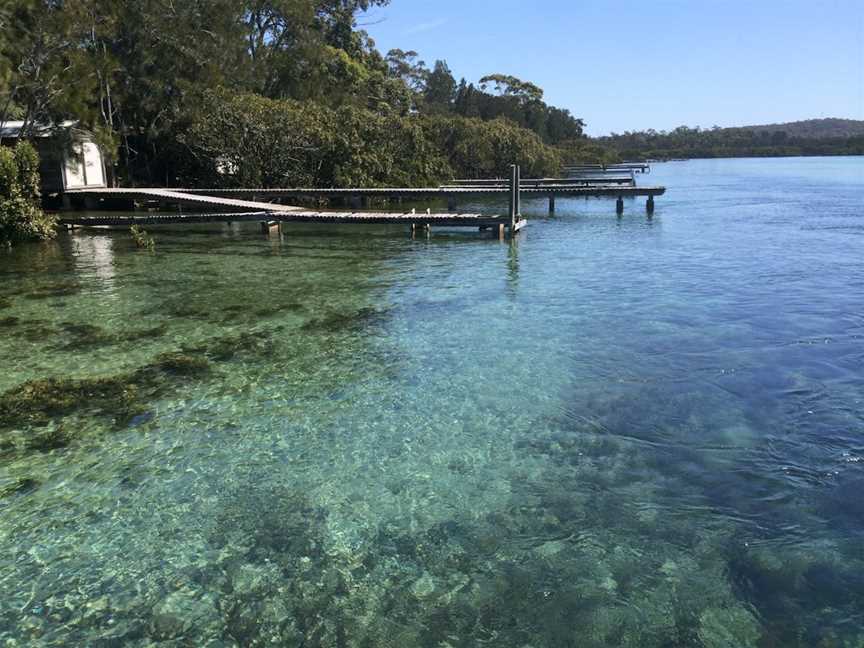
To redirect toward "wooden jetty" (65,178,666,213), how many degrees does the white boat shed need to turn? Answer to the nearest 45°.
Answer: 0° — it already faces it

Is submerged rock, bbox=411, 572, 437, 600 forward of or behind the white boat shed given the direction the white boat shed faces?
forward

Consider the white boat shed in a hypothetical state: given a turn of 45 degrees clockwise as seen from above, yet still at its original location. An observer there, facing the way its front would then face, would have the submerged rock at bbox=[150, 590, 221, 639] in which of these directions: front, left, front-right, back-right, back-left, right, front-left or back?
front

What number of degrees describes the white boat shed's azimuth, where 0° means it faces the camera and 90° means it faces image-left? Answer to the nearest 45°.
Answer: approximately 315°

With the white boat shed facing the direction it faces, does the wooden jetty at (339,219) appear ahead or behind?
ahead
